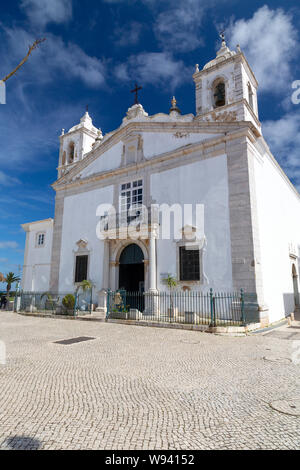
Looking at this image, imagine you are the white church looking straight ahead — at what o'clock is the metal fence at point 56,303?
The metal fence is roughly at 2 o'clock from the white church.

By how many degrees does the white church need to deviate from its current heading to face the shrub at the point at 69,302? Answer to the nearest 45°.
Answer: approximately 45° to its right
